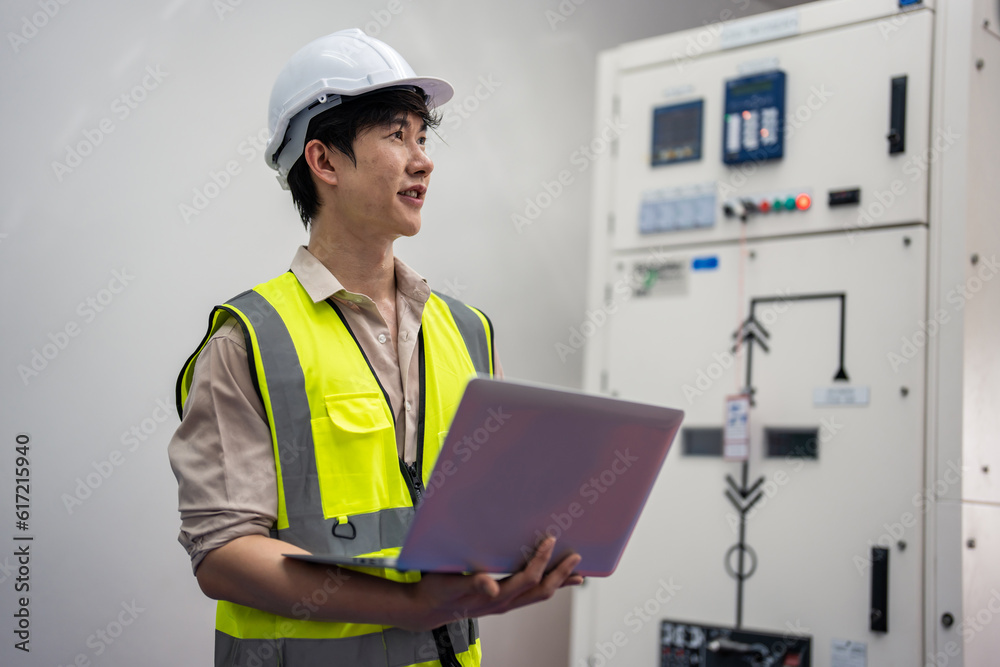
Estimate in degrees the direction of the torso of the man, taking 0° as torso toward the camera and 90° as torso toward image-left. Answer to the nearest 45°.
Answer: approximately 315°

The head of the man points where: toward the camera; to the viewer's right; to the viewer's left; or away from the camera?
to the viewer's right

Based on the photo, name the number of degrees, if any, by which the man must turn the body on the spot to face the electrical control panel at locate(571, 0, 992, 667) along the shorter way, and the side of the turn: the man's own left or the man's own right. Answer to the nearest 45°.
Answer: approximately 90° to the man's own left

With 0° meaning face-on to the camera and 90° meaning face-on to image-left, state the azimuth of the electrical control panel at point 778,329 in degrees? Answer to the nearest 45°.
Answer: approximately 45°

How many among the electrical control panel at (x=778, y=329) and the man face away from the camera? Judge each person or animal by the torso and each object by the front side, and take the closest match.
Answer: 0
